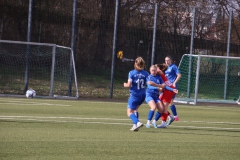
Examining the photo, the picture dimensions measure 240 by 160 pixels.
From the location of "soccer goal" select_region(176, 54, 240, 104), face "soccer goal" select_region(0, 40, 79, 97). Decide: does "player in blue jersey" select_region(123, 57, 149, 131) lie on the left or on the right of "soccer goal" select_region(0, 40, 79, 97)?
left

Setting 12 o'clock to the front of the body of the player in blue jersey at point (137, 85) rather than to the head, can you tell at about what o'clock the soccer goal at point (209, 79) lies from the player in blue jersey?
The soccer goal is roughly at 2 o'clock from the player in blue jersey.
